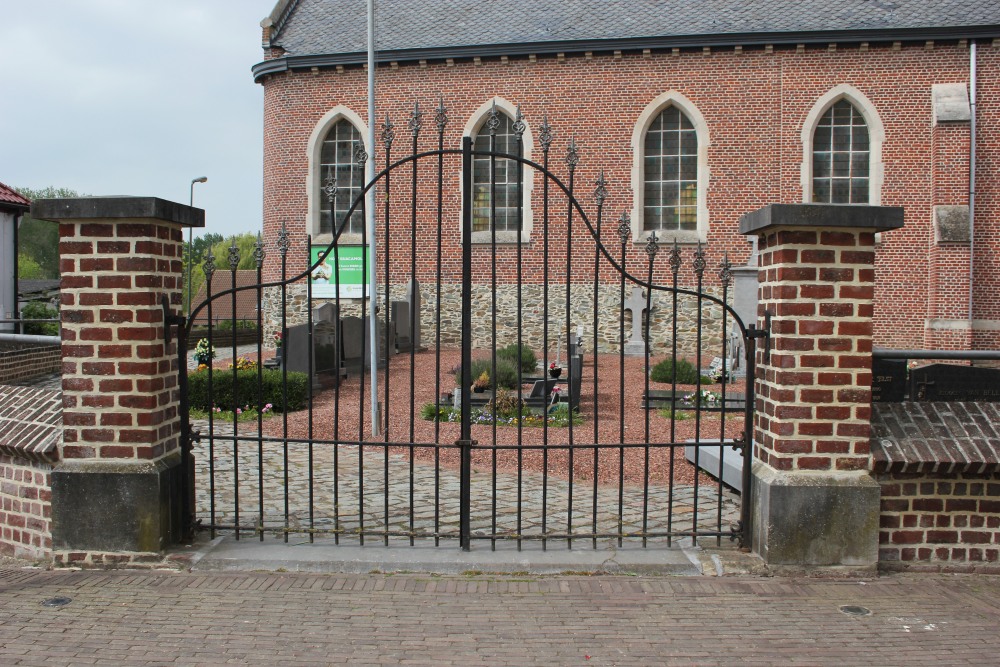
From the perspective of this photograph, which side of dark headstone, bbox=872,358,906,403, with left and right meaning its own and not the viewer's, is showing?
front

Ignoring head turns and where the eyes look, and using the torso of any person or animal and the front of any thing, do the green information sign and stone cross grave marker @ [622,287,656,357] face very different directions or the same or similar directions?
same or similar directions

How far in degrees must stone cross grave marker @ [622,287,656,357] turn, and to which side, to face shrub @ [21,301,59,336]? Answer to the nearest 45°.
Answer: approximately 90° to its right

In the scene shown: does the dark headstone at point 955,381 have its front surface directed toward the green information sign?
no

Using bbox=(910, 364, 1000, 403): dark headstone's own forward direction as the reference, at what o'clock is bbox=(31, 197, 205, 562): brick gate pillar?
The brick gate pillar is roughly at 1 o'clock from the dark headstone.

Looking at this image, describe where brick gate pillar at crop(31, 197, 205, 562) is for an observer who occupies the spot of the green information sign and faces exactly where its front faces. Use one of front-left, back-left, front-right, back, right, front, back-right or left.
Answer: front

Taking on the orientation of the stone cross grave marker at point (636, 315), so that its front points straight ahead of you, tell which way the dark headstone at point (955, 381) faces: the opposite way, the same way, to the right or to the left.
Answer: the same way

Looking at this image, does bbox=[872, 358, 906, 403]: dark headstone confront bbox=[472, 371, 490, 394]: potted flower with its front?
no

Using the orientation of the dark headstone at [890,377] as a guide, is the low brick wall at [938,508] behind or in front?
in front

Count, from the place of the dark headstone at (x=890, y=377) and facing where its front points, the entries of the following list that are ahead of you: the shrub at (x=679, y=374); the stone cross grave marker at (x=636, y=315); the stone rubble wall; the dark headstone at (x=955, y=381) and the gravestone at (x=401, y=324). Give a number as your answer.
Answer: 0

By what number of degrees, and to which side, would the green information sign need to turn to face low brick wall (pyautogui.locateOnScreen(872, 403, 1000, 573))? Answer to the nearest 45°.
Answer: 0° — it already faces it

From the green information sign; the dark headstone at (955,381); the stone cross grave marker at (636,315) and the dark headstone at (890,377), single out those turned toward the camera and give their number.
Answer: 4

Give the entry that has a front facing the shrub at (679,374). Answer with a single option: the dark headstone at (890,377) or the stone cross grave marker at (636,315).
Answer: the stone cross grave marker

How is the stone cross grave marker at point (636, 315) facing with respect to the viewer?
toward the camera

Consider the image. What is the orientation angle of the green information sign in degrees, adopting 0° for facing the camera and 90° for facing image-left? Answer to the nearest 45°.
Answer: approximately 0°

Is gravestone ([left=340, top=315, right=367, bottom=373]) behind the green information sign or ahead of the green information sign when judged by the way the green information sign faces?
ahead

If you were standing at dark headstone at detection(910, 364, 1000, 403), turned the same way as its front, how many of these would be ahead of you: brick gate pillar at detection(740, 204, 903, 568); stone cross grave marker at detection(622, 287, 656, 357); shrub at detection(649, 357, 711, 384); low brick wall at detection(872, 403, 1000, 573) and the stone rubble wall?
2

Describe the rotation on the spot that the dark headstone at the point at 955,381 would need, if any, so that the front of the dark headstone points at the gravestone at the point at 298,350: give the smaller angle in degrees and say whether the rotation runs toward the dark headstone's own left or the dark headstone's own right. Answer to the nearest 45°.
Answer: approximately 90° to the dark headstone's own right

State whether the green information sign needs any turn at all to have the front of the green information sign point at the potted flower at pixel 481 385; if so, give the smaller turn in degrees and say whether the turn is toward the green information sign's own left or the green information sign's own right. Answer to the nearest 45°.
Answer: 0° — it already faces it
